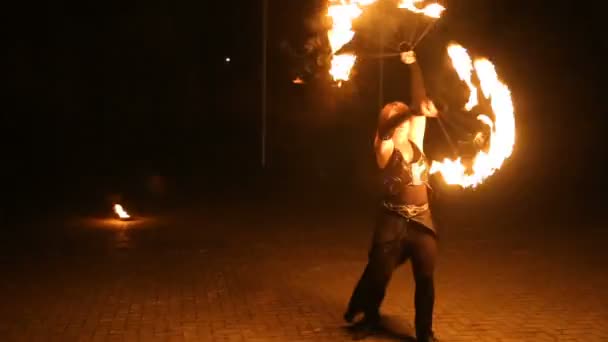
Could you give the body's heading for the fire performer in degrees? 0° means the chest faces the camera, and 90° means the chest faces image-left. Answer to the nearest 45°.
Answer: approximately 315°
